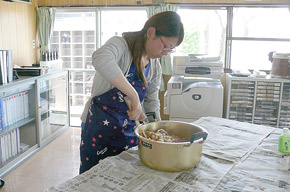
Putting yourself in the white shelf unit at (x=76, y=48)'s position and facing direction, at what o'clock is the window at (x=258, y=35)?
The window is roughly at 10 o'clock from the white shelf unit.

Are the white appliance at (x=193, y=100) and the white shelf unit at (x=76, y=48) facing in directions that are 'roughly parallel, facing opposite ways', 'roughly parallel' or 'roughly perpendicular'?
roughly parallel

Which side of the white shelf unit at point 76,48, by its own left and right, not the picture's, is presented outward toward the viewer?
front

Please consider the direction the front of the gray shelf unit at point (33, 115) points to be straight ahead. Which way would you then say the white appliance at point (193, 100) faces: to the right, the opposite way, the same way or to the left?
to the right

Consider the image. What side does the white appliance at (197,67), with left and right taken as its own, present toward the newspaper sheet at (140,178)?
front

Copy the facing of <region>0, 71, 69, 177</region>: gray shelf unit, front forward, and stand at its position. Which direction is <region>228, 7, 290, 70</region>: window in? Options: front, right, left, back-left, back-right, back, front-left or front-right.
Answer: front-left

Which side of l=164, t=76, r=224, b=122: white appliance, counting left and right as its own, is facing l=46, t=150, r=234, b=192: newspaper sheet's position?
front

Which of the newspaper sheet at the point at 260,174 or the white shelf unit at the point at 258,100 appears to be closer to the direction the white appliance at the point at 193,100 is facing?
the newspaper sheet

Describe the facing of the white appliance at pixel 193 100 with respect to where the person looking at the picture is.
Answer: facing the viewer

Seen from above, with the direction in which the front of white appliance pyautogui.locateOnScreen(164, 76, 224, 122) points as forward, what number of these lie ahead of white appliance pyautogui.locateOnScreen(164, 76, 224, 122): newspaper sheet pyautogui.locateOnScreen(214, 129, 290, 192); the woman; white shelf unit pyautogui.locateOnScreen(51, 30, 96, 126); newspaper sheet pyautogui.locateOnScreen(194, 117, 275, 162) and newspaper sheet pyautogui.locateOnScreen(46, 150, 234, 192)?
4

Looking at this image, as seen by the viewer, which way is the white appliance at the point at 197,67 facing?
toward the camera

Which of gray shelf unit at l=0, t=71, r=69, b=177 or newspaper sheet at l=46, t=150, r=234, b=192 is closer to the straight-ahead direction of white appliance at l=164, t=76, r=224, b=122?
the newspaper sheet

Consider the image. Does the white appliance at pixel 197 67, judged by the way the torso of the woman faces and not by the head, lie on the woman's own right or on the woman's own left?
on the woman's own left

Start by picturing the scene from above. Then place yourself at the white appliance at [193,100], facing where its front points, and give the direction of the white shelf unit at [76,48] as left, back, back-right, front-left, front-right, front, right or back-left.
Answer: back-right
